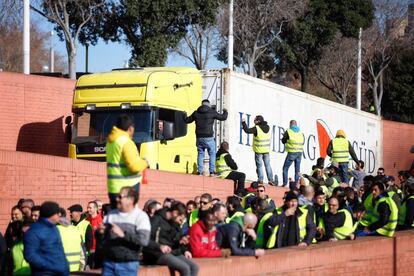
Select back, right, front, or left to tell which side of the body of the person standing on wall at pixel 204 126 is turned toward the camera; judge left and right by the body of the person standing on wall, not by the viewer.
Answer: back

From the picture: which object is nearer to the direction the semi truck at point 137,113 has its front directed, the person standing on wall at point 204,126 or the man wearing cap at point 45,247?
the man wearing cap

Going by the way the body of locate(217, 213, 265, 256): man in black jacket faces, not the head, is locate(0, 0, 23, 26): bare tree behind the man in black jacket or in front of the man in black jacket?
behind

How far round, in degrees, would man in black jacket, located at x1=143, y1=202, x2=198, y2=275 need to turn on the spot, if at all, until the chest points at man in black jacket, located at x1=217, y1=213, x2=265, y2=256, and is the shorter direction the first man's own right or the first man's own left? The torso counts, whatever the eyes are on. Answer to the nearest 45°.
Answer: approximately 90° to the first man's own left

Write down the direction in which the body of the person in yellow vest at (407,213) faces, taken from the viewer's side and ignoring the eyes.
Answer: to the viewer's left
